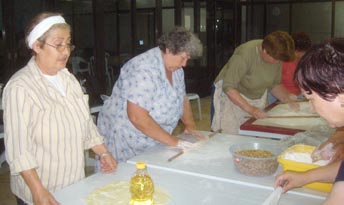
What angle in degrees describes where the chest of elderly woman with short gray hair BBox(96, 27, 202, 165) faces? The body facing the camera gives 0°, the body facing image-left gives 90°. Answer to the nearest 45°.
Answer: approximately 315°

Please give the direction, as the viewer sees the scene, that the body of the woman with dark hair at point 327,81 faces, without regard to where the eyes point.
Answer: to the viewer's left

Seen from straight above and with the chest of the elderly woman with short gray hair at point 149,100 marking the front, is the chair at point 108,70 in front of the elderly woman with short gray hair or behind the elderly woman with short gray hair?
behind

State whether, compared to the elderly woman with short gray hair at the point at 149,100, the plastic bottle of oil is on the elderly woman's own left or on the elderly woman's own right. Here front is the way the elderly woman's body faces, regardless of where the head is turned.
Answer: on the elderly woman's own right

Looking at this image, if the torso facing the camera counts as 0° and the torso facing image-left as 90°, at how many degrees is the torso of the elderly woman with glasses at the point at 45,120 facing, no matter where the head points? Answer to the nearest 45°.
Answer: approximately 315°

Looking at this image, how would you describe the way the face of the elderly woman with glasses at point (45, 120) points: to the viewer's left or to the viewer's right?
to the viewer's right
